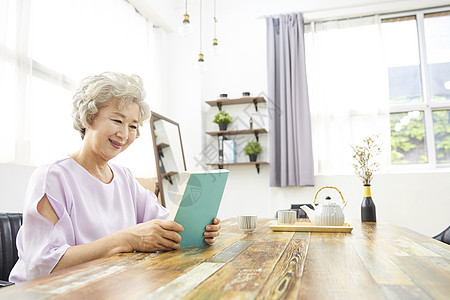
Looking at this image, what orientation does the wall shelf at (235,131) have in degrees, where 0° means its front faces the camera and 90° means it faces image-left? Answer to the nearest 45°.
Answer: approximately 0°

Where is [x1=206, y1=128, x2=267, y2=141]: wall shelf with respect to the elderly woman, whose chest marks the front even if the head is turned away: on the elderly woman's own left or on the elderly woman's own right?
on the elderly woman's own left

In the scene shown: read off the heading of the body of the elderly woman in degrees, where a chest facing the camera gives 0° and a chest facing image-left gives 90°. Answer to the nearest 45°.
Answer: approximately 315°

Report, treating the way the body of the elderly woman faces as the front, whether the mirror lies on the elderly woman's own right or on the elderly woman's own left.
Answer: on the elderly woman's own left

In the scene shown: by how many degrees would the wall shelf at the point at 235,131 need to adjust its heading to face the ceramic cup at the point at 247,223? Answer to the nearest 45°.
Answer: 0° — it already faces it

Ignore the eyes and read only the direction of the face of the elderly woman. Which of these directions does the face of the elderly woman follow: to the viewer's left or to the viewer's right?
to the viewer's right

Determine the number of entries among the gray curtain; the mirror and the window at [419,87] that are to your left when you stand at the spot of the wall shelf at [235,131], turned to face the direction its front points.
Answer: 2

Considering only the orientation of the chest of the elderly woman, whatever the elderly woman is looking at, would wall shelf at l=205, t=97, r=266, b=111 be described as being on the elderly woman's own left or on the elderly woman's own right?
on the elderly woman's own left
